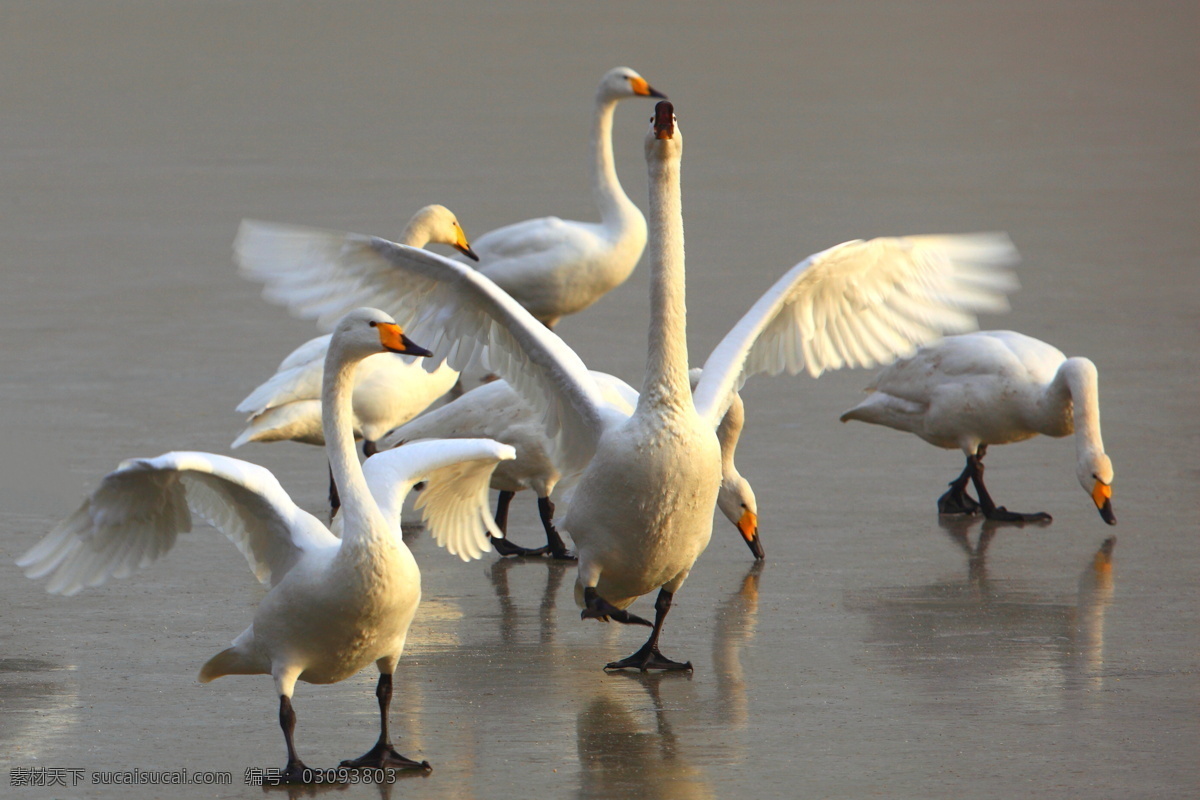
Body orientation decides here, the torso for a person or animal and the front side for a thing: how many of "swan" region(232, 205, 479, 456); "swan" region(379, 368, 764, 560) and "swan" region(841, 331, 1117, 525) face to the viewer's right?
3

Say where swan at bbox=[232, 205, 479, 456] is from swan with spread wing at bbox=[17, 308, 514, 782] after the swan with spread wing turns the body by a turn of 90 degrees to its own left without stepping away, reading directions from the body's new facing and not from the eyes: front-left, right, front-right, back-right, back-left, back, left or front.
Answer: front-left

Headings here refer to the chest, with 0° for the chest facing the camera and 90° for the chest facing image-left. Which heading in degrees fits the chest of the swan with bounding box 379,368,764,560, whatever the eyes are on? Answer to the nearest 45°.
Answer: approximately 270°

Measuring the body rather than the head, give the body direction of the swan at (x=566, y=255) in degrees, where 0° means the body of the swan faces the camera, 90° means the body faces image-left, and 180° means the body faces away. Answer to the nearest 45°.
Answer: approximately 270°

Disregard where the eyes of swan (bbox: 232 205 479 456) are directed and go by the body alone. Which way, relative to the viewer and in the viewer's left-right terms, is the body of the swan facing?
facing to the right of the viewer

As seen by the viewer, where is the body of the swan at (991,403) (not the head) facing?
to the viewer's right

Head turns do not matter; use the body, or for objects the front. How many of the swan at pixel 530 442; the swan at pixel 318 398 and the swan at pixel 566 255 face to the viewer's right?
3

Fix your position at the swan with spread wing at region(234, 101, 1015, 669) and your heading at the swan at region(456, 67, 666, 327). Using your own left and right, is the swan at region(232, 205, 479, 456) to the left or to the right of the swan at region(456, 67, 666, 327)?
left

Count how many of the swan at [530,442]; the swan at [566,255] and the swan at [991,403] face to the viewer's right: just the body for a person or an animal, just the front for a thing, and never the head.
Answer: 3

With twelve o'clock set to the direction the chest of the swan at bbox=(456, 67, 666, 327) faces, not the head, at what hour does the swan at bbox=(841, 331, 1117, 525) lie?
the swan at bbox=(841, 331, 1117, 525) is roughly at 2 o'clock from the swan at bbox=(456, 67, 666, 327).

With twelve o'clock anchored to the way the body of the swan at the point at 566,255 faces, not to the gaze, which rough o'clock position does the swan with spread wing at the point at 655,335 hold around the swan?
The swan with spread wing is roughly at 3 o'clock from the swan.
